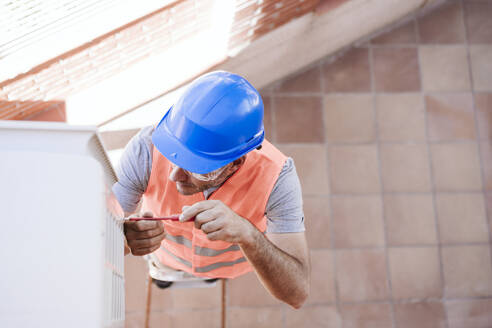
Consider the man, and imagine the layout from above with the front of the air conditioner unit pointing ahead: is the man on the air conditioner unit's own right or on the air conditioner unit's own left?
on the air conditioner unit's own left

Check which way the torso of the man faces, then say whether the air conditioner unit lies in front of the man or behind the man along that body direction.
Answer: in front

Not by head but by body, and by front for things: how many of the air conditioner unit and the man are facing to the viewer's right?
1

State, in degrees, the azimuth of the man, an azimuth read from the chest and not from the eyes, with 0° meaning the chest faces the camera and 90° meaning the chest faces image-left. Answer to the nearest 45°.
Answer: approximately 45°

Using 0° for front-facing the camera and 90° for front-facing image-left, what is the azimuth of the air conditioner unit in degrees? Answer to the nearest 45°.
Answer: approximately 270°
